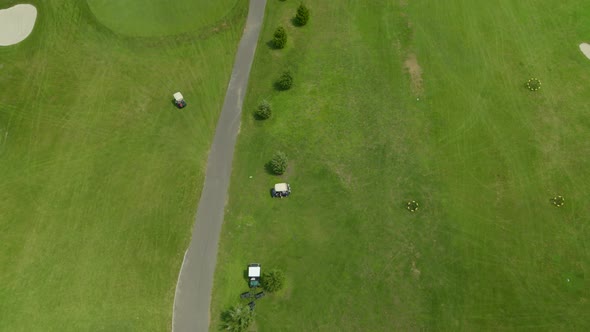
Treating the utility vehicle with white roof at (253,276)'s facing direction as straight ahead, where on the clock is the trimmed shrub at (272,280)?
The trimmed shrub is roughly at 4 o'clock from the utility vehicle with white roof.

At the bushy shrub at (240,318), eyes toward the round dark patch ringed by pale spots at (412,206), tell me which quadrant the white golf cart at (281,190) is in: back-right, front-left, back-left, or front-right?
front-left

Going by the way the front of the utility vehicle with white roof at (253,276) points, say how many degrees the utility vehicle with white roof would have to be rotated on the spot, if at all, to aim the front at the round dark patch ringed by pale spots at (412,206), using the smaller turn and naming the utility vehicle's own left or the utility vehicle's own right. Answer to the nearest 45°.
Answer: approximately 90° to the utility vehicle's own right

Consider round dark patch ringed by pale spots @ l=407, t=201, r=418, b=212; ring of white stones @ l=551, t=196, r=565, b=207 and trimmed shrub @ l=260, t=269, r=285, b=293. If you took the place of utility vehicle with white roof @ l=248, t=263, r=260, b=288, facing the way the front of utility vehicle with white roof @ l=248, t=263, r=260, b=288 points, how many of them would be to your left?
0

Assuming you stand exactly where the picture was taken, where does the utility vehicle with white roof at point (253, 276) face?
facing away from the viewer

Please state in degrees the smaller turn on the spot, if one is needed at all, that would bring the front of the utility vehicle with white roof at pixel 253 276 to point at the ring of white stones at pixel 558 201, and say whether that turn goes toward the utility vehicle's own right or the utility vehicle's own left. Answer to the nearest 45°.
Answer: approximately 90° to the utility vehicle's own right
